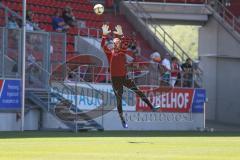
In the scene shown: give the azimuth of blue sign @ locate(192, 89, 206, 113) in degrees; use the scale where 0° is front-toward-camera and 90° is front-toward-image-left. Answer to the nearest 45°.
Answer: approximately 0°

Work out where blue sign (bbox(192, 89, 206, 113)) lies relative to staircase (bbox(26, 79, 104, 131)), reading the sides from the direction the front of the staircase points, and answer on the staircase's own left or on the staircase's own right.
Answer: on the staircase's own left

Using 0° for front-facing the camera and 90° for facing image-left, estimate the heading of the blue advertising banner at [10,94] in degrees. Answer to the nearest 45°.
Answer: approximately 0°

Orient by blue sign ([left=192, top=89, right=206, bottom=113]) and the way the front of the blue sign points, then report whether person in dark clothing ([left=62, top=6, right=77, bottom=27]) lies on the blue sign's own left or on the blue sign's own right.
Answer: on the blue sign's own right

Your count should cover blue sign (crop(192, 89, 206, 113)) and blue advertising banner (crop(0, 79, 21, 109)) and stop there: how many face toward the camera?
2
